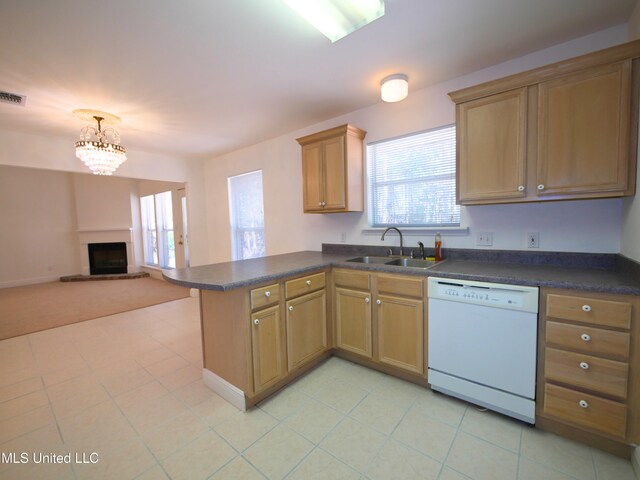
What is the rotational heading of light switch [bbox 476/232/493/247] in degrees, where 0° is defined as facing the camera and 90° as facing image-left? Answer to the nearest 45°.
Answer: approximately 0°

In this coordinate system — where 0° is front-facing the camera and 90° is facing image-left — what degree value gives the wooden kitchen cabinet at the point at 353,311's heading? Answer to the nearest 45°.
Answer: approximately 45°

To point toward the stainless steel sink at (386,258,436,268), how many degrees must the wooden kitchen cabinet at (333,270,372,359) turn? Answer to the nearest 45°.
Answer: approximately 135° to its left

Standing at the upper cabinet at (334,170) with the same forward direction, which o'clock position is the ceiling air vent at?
The ceiling air vent is roughly at 1 o'clock from the upper cabinet.
